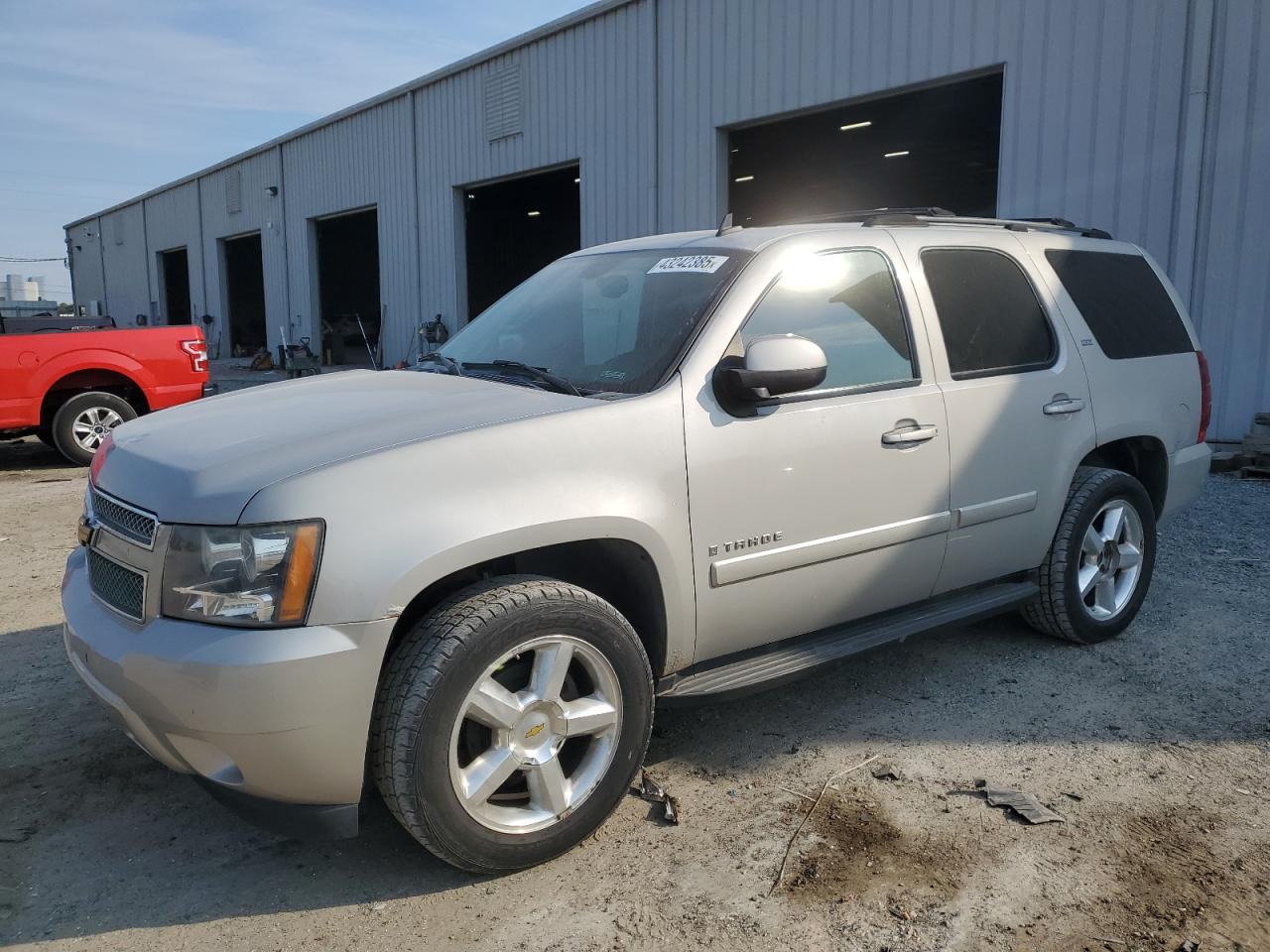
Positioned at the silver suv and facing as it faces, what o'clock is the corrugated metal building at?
The corrugated metal building is roughly at 5 o'clock from the silver suv.

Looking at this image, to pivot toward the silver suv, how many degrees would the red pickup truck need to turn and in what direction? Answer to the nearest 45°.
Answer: approximately 90° to its left

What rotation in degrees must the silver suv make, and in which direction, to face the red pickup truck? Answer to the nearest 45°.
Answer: approximately 90° to its right

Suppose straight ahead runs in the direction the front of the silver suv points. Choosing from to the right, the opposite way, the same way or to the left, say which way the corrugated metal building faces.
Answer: the same way

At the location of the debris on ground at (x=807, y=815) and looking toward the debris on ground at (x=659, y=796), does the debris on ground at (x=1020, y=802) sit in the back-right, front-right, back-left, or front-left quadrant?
back-right

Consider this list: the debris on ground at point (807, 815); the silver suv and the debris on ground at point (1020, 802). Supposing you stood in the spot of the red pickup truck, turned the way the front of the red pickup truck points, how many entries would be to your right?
0

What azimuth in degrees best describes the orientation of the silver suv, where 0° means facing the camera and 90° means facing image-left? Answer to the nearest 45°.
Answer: approximately 45°

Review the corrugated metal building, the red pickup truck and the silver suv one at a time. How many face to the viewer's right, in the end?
0

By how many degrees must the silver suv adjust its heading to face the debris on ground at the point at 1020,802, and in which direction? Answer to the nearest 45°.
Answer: approximately 135° to its left

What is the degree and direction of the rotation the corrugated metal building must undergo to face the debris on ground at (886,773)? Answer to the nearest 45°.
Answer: approximately 45° to its left

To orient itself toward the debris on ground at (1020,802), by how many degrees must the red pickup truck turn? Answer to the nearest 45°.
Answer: approximately 90° to its left

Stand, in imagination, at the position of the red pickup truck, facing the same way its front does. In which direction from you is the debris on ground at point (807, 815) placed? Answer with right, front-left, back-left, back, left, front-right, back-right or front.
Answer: left

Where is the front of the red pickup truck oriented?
to the viewer's left
